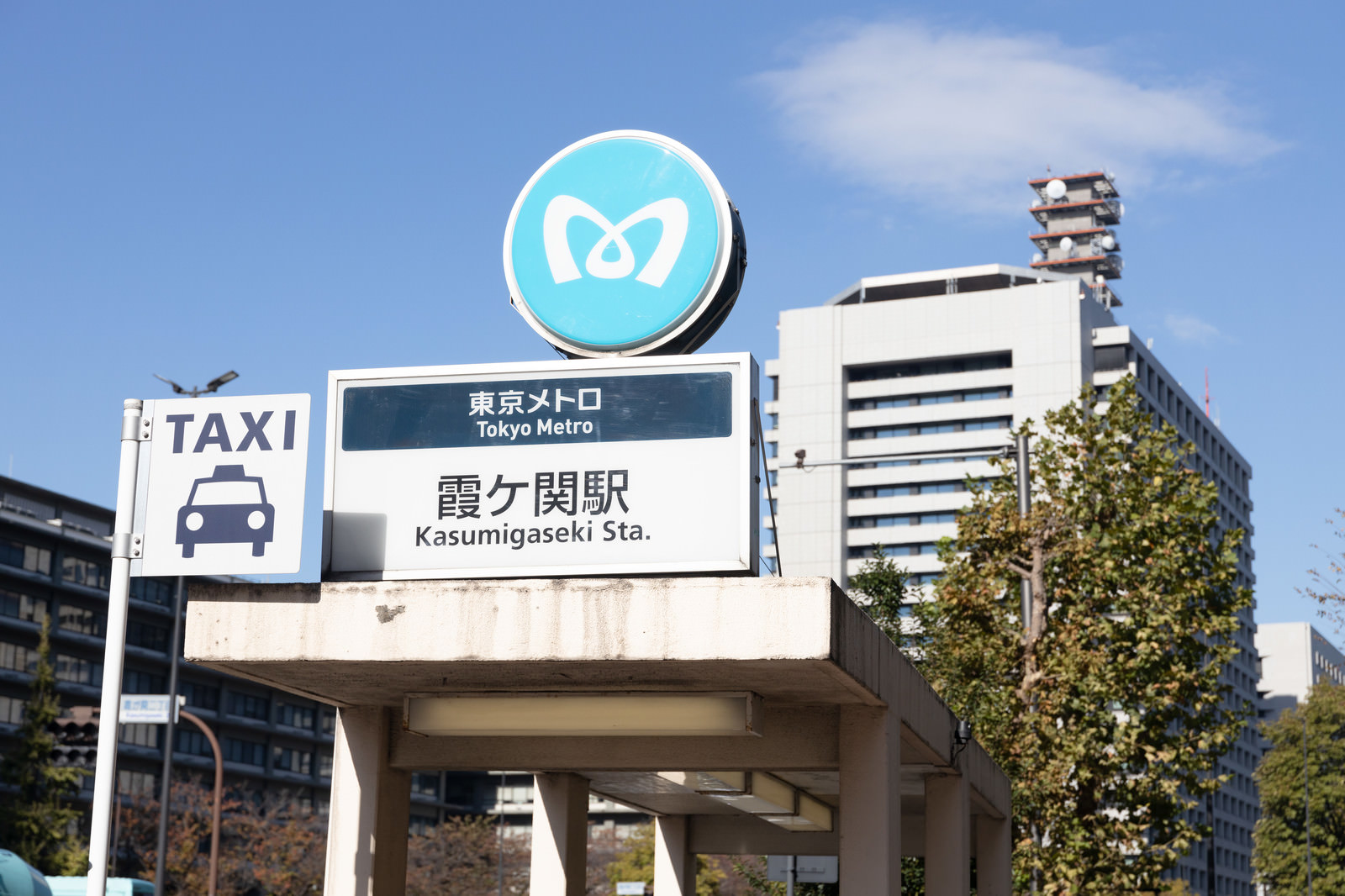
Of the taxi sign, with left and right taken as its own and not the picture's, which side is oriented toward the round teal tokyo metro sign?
left

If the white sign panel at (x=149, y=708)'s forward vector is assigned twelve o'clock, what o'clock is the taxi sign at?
The taxi sign is roughly at 12 o'clock from the white sign panel.

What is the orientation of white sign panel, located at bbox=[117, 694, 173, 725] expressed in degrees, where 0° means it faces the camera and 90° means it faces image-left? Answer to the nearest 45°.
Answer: approximately 0°

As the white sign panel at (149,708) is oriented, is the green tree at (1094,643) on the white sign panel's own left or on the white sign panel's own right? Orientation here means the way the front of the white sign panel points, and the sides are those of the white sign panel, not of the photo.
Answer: on the white sign panel's own left

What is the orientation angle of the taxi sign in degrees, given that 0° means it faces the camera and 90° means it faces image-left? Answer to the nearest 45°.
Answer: approximately 0°
